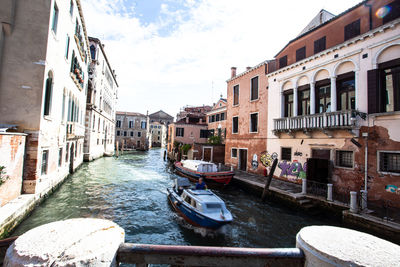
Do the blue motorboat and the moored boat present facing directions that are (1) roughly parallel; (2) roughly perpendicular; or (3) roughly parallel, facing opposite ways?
roughly parallel

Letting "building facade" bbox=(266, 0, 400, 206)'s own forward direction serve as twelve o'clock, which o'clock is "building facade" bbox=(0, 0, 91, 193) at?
"building facade" bbox=(0, 0, 91, 193) is roughly at 12 o'clock from "building facade" bbox=(266, 0, 400, 206).

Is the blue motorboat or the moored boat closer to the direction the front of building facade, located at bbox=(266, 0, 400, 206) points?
the blue motorboat

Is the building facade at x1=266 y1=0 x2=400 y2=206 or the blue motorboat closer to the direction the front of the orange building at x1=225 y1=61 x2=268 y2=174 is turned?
the blue motorboat

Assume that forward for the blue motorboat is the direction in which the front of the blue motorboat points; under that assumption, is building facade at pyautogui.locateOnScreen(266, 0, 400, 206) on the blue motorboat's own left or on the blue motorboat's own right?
on the blue motorboat's own left

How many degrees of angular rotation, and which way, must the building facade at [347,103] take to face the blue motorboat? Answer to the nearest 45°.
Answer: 0° — it already faces it

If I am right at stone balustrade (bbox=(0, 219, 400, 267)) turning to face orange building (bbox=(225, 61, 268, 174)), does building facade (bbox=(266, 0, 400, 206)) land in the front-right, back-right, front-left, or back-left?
front-right

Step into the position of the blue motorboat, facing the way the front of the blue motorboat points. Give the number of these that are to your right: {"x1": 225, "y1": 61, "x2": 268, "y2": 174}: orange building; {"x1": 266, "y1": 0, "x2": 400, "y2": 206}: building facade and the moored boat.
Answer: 0

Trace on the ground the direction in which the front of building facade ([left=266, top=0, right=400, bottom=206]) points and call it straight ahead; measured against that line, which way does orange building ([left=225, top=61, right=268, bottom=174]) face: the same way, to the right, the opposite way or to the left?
the same way

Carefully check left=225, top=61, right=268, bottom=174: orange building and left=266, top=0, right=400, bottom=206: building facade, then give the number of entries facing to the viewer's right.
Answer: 0

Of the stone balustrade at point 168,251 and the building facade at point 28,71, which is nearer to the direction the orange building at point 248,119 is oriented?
the building facade

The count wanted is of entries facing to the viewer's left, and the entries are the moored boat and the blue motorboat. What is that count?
0

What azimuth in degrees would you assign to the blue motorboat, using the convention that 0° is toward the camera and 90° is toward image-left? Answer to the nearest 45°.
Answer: approximately 315°

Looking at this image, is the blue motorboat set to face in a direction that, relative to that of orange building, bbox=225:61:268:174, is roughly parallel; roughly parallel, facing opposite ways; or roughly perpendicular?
roughly perpendicular

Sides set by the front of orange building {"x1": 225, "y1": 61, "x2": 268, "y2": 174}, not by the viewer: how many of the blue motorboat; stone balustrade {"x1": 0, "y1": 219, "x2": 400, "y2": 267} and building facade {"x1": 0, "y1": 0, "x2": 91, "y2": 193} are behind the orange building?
0

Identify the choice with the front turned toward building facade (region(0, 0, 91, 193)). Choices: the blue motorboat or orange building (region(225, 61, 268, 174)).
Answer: the orange building

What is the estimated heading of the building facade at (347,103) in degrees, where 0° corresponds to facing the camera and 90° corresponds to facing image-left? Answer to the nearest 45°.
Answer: approximately 45°
